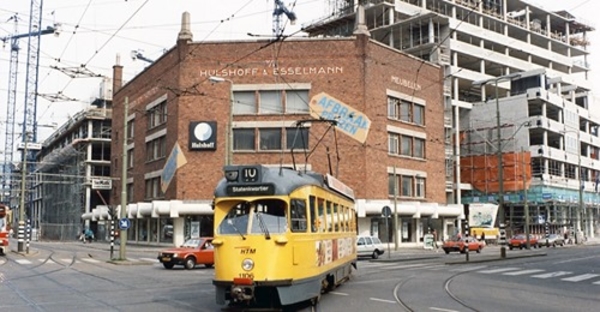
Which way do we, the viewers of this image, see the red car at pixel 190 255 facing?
facing the viewer and to the left of the viewer

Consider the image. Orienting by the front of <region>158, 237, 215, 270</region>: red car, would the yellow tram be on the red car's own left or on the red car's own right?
on the red car's own left

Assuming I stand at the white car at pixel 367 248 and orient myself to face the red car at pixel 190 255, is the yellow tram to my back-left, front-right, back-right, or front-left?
front-left

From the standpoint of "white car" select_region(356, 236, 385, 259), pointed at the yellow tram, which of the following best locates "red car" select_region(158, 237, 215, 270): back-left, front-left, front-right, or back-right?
front-right

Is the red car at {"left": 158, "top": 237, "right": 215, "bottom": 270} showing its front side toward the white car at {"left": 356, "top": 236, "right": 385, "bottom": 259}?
no
